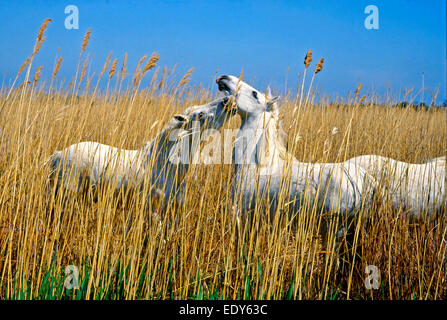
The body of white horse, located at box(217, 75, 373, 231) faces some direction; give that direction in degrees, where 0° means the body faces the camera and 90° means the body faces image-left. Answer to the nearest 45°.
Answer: approximately 90°
